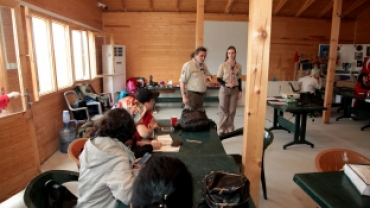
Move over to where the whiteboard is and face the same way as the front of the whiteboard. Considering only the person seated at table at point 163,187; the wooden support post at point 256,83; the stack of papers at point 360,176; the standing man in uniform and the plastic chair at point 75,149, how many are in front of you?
5

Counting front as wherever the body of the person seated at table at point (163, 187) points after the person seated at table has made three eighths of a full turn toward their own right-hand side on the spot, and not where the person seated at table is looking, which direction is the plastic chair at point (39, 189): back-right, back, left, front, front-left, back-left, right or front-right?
back

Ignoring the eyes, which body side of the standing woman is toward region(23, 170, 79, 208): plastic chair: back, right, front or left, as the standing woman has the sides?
front

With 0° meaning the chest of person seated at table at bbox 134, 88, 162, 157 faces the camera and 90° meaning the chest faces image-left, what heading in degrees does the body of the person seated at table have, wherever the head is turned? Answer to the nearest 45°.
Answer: approximately 270°

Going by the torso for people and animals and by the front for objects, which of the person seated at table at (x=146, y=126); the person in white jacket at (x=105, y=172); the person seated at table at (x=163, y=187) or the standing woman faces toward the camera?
the standing woman

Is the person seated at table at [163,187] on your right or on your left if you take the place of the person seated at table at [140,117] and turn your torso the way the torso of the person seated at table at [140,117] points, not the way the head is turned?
on your right

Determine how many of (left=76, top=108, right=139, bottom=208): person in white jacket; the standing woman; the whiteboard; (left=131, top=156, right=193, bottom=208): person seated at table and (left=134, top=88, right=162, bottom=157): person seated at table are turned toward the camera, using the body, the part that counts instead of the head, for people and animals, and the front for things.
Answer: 2

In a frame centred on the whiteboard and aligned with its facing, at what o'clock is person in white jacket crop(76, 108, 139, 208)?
The person in white jacket is roughly at 12 o'clock from the whiteboard.

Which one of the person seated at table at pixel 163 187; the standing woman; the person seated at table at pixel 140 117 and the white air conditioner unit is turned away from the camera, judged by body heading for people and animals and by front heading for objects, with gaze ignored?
the person seated at table at pixel 163 187

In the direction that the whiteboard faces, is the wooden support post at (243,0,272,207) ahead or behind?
ahead

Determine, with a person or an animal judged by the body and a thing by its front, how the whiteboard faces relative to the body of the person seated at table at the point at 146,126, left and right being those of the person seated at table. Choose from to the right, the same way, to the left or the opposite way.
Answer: to the right

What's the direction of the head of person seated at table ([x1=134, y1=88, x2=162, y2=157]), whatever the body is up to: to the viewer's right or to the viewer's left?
to the viewer's right

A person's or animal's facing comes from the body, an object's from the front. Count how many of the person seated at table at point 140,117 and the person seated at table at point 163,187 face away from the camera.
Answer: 1

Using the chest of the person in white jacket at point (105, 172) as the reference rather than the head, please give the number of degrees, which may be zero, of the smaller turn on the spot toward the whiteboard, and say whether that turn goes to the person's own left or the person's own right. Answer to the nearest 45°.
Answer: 0° — they already face it

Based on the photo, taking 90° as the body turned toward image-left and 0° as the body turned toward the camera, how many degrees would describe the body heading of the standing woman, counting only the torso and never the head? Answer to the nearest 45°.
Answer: approximately 0°

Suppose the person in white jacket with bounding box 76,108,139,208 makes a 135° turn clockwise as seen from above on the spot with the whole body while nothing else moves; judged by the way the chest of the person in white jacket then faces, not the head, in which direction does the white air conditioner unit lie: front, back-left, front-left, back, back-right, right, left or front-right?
back

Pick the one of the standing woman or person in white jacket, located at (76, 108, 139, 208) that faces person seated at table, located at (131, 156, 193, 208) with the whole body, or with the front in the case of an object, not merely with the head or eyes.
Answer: the standing woman
